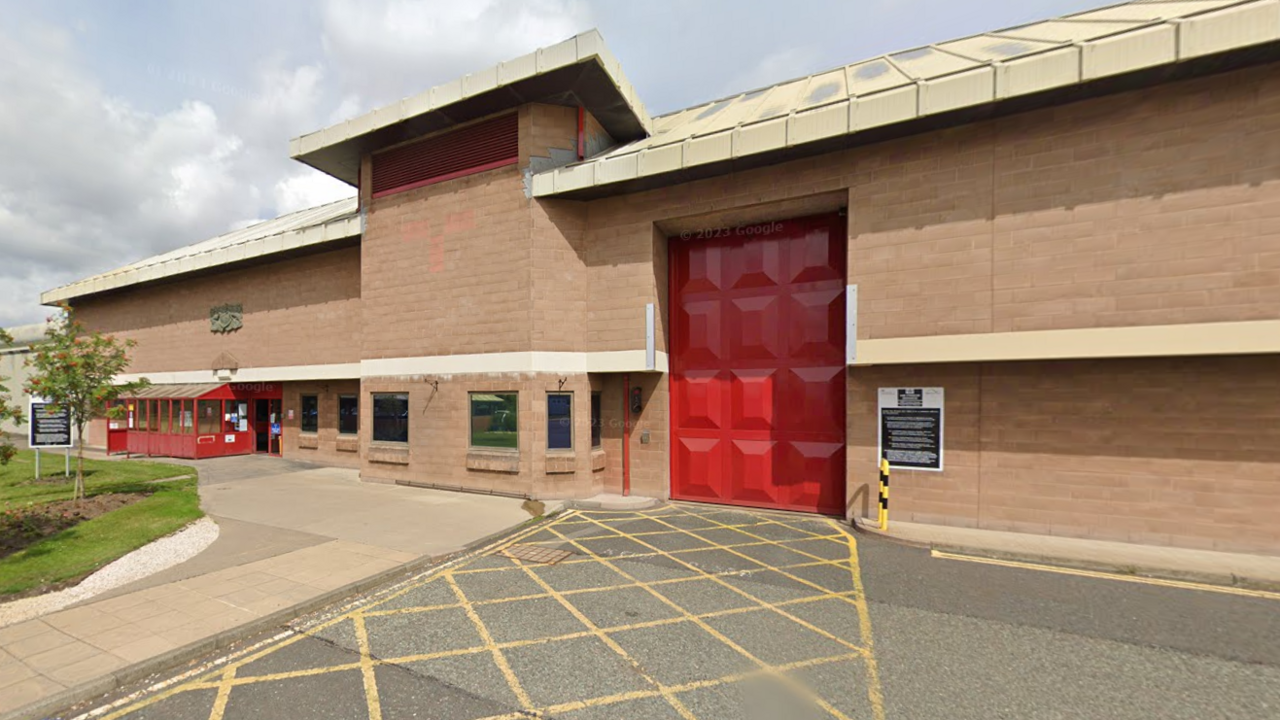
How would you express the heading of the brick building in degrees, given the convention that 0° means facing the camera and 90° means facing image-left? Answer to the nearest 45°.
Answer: approximately 45°

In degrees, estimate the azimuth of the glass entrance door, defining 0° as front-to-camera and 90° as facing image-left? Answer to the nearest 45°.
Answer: approximately 45°

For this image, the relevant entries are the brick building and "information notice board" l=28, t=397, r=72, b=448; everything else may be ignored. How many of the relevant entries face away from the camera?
0

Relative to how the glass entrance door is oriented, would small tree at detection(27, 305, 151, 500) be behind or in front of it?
in front
